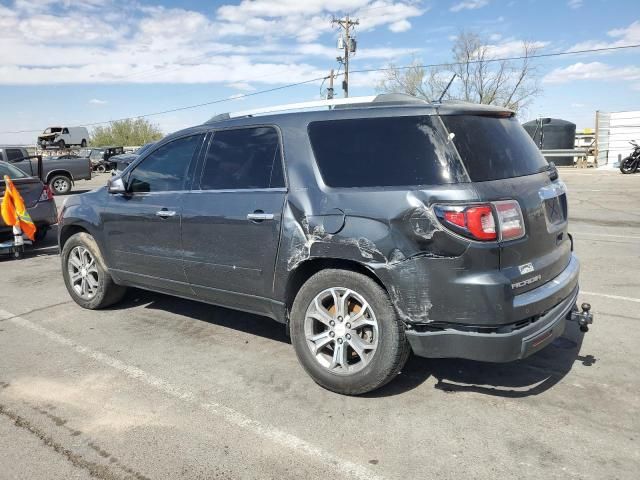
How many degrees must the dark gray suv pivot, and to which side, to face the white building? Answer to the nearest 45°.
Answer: approximately 90° to its right

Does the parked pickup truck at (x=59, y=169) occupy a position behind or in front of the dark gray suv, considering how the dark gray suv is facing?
in front

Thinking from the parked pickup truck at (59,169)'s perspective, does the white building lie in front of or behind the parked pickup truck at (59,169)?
behind

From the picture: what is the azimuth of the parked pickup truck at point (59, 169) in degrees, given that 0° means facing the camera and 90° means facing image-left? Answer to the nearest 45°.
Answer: approximately 90°

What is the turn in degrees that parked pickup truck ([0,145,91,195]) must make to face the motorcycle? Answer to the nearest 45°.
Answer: approximately 180°

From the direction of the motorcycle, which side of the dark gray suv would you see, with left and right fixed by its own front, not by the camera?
right

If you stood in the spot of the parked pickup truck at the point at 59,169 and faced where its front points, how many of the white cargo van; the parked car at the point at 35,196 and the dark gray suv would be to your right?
1

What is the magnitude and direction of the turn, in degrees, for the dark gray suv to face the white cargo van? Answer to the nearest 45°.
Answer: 0° — it already faces it

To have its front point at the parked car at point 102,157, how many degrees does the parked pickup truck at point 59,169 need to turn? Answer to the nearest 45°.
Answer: approximately 90° to its right

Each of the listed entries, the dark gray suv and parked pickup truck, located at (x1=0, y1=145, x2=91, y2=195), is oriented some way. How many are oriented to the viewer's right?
0

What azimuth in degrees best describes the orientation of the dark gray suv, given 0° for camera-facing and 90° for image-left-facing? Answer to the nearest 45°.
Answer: approximately 135°

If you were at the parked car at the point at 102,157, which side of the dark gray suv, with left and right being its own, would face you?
front
